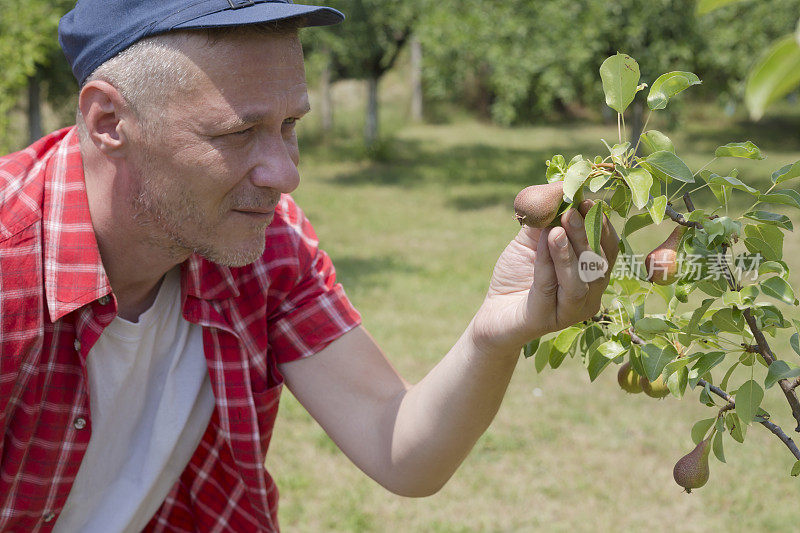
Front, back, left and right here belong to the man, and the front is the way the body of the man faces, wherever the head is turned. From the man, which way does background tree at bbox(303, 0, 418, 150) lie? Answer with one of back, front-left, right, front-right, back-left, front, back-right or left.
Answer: back-left

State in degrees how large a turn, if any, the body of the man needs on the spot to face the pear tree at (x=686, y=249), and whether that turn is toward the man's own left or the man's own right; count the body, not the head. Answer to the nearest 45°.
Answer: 0° — they already face it

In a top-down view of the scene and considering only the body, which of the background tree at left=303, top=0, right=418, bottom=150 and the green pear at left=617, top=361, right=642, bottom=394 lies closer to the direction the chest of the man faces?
the green pear

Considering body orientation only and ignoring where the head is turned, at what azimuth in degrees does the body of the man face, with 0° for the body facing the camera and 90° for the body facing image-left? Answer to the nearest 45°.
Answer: approximately 315°

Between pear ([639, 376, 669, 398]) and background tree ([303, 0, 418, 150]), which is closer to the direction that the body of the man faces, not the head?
the pear

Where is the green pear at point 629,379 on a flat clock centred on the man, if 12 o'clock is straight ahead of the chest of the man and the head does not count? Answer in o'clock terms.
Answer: The green pear is roughly at 11 o'clock from the man.

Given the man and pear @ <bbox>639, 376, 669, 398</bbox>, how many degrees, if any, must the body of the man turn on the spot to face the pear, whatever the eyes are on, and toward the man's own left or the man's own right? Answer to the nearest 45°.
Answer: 0° — they already face it
